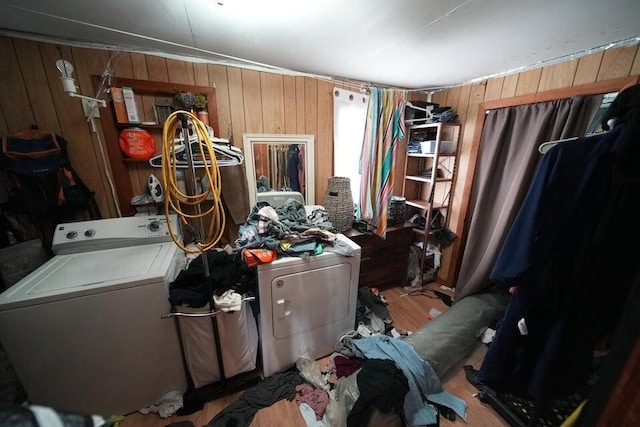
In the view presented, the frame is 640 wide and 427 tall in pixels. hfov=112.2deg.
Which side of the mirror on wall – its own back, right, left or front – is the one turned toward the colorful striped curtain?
left

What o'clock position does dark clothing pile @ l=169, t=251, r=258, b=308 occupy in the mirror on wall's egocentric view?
The dark clothing pile is roughly at 1 o'clock from the mirror on wall.

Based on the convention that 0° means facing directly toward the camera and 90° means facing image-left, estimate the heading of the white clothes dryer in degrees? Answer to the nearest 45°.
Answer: approximately 315°

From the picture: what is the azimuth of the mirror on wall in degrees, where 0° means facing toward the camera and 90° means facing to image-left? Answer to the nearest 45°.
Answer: approximately 0°

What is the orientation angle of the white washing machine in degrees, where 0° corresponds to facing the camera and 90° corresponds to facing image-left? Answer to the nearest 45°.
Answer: approximately 0°

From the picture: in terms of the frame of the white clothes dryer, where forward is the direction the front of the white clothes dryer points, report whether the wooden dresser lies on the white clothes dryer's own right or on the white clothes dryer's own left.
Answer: on the white clothes dryer's own left

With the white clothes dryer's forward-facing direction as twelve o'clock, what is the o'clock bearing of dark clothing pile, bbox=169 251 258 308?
The dark clothing pile is roughly at 4 o'clock from the white clothes dryer.

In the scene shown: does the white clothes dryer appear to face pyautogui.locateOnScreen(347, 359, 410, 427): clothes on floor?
yes

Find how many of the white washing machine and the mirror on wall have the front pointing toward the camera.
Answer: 2
